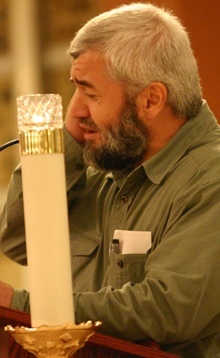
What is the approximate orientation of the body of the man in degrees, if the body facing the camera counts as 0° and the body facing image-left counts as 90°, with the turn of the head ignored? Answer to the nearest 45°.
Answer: approximately 45°

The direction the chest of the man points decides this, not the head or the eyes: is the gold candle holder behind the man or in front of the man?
in front

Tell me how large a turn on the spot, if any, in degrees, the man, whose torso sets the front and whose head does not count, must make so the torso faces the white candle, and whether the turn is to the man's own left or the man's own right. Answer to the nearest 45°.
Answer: approximately 45° to the man's own left
